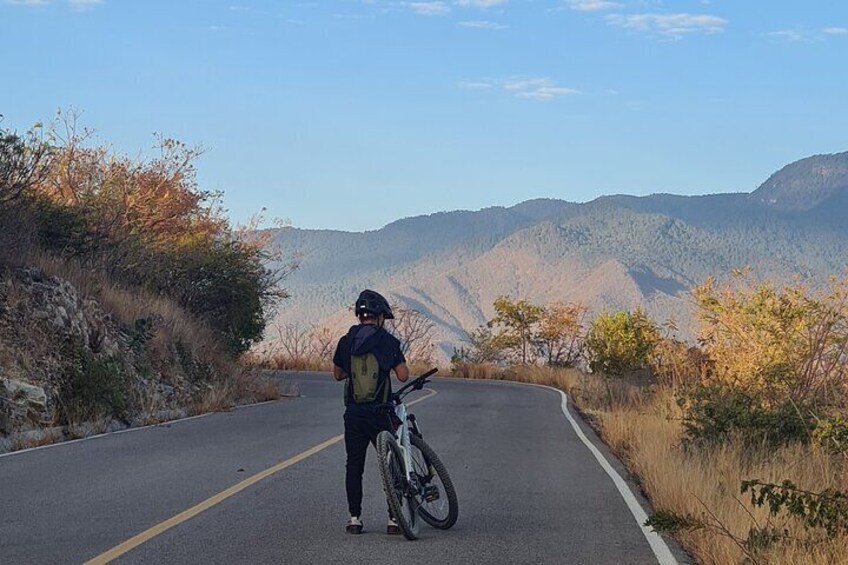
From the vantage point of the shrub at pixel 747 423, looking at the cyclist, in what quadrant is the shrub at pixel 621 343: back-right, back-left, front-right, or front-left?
back-right

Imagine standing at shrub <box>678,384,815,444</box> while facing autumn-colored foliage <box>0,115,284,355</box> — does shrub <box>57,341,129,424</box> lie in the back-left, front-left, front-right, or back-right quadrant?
front-left

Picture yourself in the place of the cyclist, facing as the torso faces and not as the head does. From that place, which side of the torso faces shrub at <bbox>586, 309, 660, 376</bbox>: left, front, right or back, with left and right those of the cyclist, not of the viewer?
front

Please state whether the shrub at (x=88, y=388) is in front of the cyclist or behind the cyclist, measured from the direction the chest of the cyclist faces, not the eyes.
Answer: in front

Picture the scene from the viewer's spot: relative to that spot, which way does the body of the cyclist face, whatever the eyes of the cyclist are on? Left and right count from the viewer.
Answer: facing away from the viewer

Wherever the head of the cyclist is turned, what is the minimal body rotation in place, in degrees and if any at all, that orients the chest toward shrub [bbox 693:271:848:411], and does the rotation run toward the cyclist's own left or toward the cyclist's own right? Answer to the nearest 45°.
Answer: approximately 45° to the cyclist's own right

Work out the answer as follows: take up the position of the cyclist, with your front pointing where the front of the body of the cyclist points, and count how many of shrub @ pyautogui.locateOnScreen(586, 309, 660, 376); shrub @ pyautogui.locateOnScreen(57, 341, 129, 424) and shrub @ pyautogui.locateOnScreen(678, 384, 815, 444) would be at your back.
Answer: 0

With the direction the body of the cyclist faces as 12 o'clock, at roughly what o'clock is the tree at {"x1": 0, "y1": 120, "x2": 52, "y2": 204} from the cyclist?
The tree is roughly at 11 o'clock from the cyclist.

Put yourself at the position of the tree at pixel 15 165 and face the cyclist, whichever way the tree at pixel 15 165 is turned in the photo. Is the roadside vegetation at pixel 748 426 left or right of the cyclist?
left

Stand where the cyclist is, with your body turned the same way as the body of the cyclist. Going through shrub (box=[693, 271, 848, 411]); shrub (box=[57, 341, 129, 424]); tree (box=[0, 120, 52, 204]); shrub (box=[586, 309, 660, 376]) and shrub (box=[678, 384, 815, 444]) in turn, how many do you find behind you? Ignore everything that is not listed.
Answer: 0

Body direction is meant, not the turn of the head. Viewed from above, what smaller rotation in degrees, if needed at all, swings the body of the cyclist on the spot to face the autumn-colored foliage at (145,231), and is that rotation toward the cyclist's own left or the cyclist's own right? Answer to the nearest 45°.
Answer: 0° — they already face it

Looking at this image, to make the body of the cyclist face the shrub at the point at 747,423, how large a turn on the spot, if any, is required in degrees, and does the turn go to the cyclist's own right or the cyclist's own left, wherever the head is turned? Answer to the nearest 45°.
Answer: approximately 45° to the cyclist's own right

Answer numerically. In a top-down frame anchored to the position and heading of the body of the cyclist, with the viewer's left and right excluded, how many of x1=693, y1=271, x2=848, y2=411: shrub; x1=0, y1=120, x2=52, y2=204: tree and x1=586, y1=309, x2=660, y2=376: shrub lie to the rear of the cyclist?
0

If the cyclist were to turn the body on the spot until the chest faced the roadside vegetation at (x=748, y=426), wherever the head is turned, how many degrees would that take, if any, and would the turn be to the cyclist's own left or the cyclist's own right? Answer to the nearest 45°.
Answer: approximately 45° to the cyclist's own right
